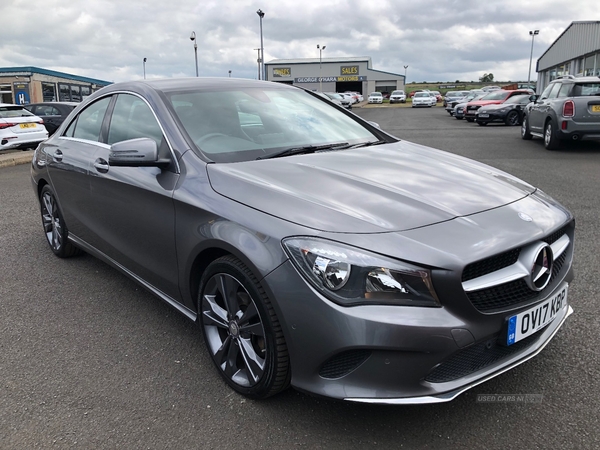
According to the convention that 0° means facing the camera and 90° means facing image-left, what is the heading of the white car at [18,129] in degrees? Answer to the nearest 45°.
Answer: approximately 135°

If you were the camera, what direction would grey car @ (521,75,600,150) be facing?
facing away from the viewer and to the left of the viewer

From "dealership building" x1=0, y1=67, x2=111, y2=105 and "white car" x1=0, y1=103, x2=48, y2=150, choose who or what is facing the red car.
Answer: the dealership building

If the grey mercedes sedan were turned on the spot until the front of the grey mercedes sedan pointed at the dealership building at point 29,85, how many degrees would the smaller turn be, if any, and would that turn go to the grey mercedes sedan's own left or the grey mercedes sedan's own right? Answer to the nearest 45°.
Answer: approximately 180°

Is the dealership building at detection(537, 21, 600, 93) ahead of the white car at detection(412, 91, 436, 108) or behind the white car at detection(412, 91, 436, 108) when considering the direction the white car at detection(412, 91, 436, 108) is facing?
ahead
